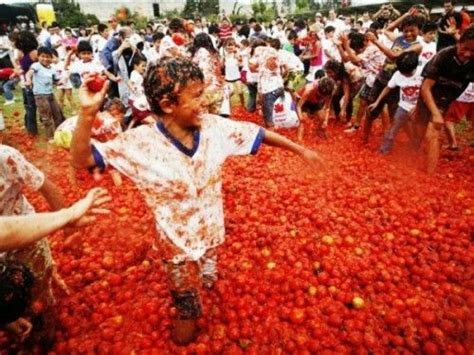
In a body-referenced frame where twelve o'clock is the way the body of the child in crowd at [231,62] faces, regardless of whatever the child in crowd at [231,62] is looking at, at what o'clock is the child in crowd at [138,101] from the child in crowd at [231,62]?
the child in crowd at [138,101] is roughly at 1 o'clock from the child in crowd at [231,62].

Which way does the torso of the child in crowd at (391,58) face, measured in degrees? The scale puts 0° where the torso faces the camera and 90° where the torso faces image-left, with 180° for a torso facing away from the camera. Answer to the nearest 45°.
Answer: approximately 45°

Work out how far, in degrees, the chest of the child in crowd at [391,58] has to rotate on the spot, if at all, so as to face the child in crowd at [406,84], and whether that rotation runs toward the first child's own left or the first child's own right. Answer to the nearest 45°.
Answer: approximately 45° to the first child's own left

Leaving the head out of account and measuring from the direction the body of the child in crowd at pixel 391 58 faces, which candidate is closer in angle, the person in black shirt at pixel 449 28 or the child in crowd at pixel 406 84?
the child in crowd

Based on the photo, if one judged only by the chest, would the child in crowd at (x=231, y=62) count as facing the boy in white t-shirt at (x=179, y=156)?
yes

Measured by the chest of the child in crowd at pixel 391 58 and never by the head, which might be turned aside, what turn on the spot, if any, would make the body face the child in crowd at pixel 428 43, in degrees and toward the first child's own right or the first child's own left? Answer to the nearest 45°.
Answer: approximately 180°

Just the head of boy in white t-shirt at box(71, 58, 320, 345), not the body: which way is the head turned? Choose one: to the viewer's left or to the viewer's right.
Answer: to the viewer's right

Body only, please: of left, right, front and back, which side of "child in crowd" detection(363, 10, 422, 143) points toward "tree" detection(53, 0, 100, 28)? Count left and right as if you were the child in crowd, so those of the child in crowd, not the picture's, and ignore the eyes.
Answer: right

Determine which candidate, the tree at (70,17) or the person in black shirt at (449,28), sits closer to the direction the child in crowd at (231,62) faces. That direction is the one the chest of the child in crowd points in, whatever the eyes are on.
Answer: the person in black shirt

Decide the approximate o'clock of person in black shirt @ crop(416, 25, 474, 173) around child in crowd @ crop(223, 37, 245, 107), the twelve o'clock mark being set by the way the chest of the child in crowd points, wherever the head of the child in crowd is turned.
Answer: The person in black shirt is roughly at 11 o'clock from the child in crowd.

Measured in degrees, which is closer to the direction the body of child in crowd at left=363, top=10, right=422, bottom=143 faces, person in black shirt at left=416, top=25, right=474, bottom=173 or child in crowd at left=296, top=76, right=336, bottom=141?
the child in crowd
